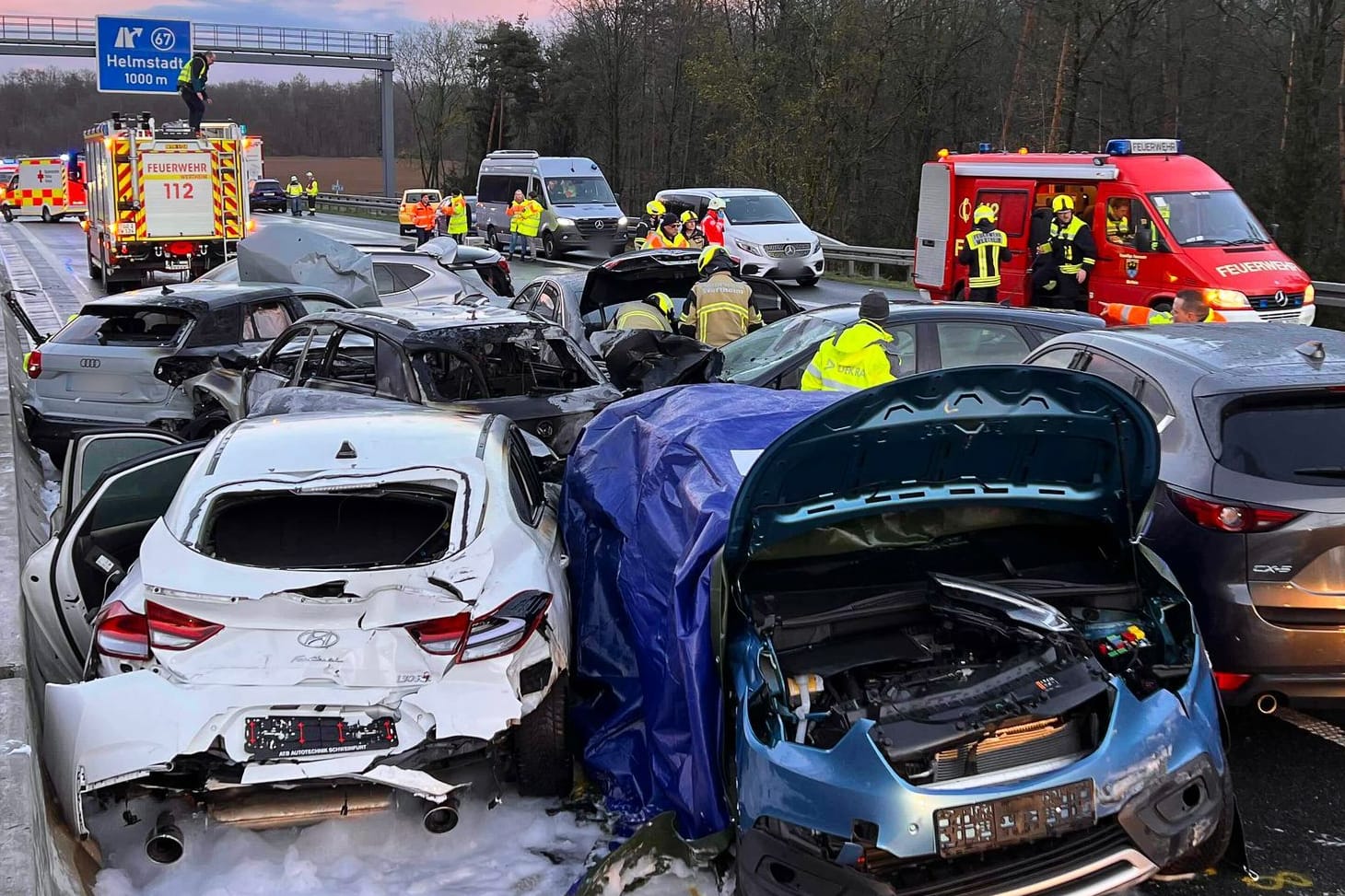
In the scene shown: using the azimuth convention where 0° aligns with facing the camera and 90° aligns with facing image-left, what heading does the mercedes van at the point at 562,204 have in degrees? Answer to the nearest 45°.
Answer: approximately 315°

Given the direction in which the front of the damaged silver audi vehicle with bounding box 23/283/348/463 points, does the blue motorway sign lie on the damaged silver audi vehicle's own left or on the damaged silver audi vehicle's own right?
on the damaged silver audi vehicle's own left

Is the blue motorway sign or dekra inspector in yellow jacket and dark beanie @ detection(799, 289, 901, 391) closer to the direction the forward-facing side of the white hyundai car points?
the blue motorway sign

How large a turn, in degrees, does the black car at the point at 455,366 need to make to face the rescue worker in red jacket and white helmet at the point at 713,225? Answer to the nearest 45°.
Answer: approximately 45° to its right

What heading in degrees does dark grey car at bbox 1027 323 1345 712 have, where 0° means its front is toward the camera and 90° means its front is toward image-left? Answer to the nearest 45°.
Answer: approximately 135°

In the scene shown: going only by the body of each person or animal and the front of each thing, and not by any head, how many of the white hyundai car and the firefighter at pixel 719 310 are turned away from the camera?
2

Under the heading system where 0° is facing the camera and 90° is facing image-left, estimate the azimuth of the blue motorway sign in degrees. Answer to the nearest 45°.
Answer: approximately 0°

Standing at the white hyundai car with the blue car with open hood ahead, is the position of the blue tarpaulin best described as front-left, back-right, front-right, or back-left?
front-left

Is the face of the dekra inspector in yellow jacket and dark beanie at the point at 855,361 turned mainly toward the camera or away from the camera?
away from the camera

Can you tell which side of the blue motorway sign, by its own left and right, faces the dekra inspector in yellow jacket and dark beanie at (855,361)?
front
